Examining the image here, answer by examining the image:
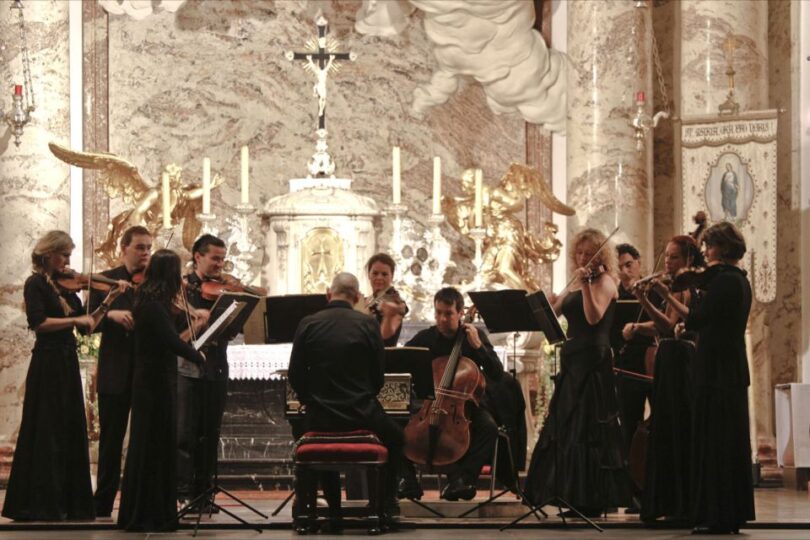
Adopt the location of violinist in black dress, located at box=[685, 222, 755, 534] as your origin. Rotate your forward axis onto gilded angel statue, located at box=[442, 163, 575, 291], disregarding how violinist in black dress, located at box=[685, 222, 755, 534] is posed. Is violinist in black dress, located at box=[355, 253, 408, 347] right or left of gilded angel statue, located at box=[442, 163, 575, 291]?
left

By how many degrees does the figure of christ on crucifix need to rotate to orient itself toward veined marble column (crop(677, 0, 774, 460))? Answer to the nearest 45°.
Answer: approximately 90° to its left

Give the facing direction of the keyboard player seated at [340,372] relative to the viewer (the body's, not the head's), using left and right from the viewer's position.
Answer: facing away from the viewer

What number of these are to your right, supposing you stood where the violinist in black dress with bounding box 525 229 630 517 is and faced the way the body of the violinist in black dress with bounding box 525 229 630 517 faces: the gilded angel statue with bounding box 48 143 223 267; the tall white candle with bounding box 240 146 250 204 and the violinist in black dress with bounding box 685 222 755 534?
2

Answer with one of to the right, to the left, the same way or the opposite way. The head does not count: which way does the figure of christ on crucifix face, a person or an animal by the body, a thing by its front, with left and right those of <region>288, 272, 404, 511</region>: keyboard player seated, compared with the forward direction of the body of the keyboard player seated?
the opposite way

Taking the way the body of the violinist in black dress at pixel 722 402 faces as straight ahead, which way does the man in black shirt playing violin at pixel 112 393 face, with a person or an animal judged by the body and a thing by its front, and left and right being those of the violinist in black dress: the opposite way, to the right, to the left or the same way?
the opposite way

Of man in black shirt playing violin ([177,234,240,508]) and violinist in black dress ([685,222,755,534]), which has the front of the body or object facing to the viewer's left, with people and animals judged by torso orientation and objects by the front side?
the violinist in black dress

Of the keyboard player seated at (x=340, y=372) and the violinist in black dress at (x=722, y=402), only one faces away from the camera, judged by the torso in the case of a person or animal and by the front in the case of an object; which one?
the keyboard player seated

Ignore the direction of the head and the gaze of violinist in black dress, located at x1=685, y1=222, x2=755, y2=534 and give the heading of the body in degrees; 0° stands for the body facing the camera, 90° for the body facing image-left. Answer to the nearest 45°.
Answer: approximately 90°

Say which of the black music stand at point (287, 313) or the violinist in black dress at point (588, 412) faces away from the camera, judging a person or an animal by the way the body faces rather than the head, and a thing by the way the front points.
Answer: the black music stand

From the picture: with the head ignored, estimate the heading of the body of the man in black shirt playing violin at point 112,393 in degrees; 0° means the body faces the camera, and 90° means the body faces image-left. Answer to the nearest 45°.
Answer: approximately 315°

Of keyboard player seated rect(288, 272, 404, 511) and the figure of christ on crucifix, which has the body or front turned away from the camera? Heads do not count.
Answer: the keyboard player seated

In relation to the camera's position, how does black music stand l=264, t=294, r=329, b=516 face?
facing away from the viewer

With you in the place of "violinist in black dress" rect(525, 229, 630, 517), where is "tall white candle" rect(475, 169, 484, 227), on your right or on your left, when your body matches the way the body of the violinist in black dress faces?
on your right
